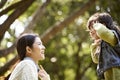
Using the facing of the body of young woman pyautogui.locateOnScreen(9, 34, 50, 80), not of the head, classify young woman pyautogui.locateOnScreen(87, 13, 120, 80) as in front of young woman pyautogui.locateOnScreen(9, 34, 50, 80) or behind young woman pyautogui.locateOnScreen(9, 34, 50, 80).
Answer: in front

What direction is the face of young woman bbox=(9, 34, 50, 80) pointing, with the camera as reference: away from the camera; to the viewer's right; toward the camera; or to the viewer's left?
to the viewer's right

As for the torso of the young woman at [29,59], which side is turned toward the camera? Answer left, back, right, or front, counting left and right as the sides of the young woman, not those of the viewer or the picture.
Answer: right
